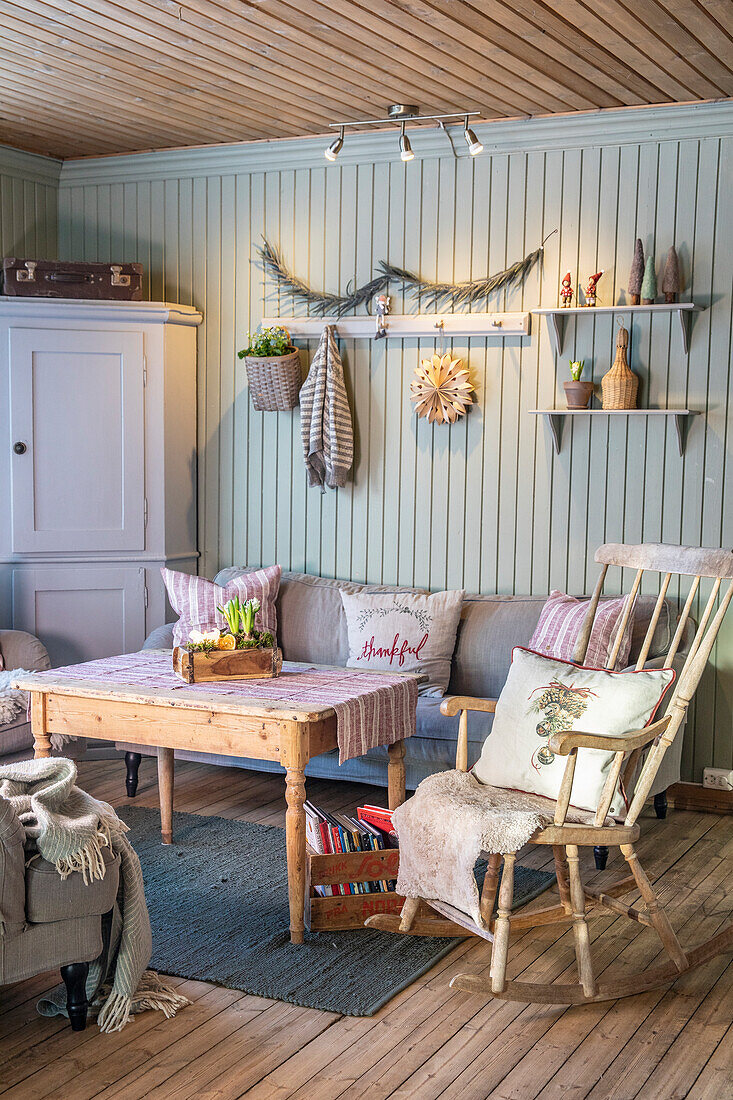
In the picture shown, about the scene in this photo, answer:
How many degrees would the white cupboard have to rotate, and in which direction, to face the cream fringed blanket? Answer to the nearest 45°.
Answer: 0° — it already faces it

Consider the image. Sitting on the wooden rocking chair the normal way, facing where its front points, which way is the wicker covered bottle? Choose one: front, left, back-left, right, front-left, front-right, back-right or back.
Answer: back-right

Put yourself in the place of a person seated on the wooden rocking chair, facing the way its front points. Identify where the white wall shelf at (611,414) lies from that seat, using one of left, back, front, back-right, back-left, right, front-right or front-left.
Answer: back-right

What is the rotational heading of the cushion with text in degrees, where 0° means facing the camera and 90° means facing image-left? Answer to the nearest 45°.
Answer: approximately 0°

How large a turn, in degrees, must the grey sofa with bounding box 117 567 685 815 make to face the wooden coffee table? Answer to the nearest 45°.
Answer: approximately 45° to its right

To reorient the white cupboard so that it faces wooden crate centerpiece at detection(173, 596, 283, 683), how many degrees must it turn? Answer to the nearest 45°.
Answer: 0° — it already faces it
